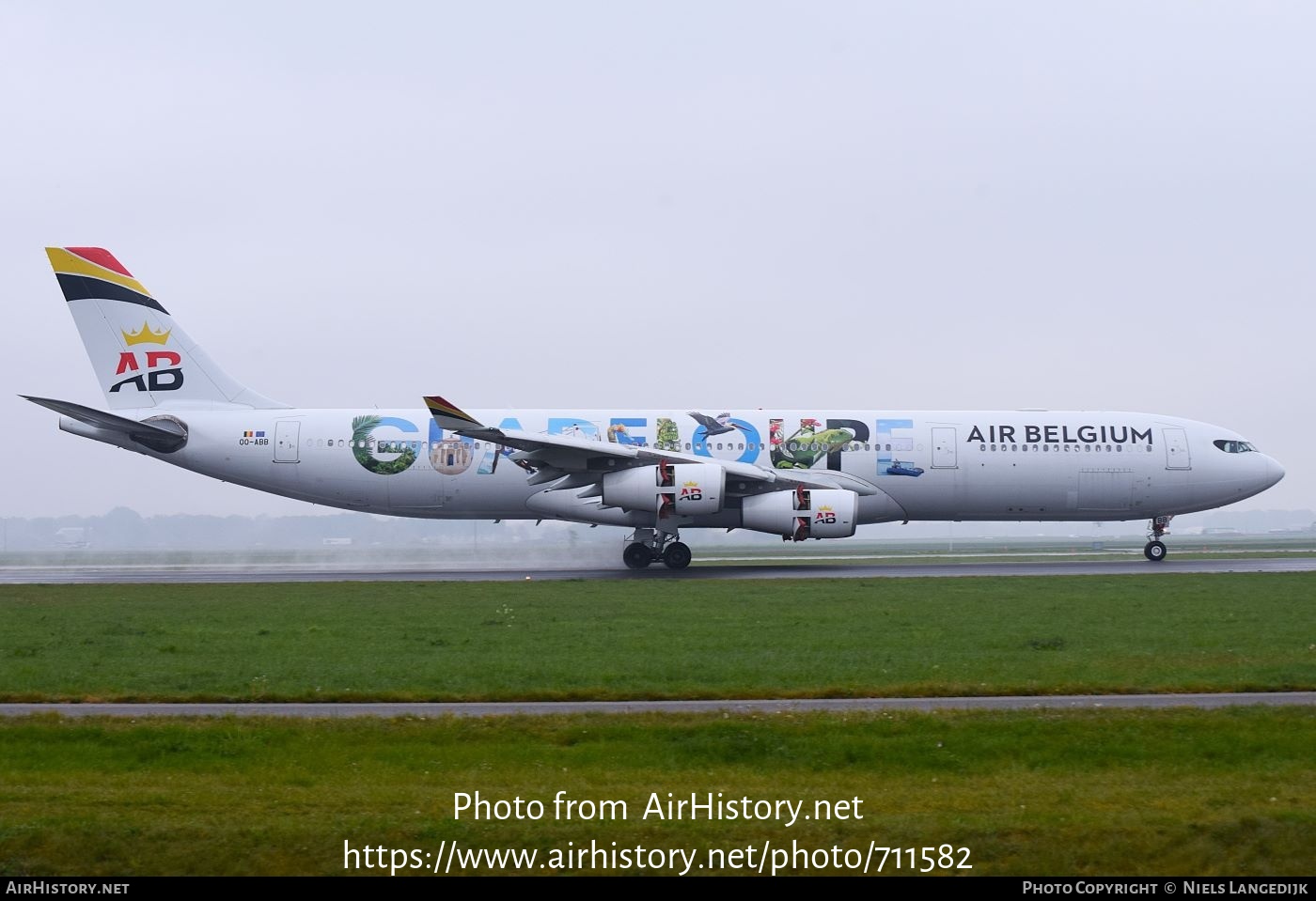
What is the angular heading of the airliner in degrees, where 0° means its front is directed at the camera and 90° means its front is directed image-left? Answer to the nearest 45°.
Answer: approximately 270°
